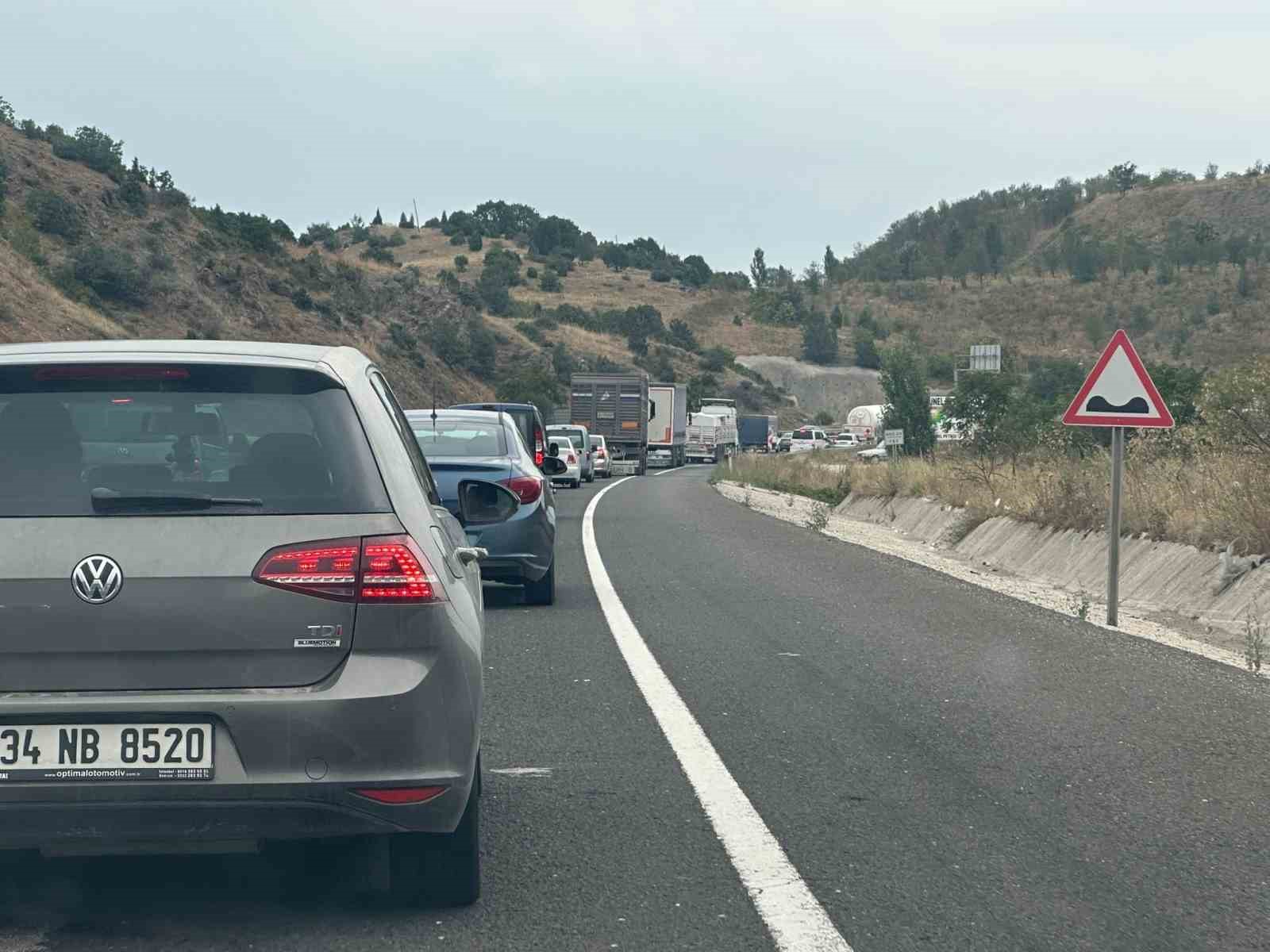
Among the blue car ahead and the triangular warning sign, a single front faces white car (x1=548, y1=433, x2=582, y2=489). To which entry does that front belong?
the blue car ahead

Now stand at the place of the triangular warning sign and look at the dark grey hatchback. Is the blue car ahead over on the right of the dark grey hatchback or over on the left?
right

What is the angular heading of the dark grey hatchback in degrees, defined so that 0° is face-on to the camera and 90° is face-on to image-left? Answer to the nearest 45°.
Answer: approximately 180°

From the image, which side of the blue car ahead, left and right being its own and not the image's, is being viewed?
back

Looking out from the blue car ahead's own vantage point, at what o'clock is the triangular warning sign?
The triangular warning sign is roughly at 3 o'clock from the blue car ahead.

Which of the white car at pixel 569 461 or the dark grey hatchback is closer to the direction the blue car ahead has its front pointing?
the white car

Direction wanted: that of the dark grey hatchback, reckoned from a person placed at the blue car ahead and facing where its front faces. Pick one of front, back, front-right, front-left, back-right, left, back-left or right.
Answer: back

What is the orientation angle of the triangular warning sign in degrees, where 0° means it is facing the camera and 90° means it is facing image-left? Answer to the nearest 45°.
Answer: approximately 0°

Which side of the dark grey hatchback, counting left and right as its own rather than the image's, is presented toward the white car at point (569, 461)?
front

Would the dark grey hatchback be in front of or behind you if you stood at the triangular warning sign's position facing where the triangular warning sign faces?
in front

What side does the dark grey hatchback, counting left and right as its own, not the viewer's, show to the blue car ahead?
front

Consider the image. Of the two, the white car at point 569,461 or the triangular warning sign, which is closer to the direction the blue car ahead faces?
the white car

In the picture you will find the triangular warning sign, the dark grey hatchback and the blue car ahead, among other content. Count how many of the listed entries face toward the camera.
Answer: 1

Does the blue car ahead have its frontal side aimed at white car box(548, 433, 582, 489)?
yes
